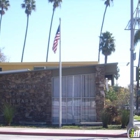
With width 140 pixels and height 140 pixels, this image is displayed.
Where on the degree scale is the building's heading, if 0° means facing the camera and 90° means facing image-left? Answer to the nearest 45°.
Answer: approximately 0°

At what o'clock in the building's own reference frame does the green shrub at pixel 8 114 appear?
The green shrub is roughly at 2 o'clock from the building.

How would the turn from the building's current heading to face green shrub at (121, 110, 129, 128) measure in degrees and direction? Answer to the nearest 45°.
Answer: approximately 45° to its left
